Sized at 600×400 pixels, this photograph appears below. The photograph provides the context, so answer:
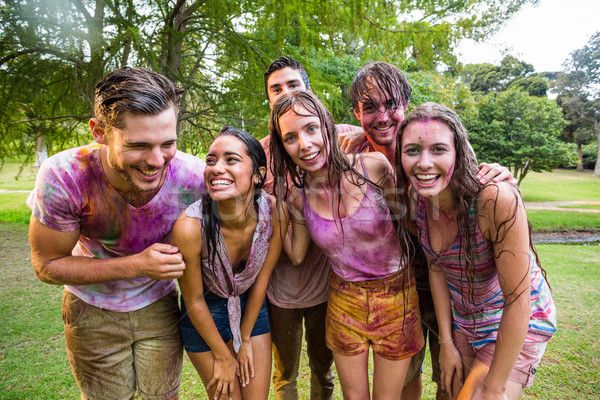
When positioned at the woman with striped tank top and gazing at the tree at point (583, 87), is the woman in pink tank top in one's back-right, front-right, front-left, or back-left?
back-left

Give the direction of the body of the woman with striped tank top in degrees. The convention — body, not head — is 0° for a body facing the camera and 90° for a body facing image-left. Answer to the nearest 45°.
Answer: approximately 45°

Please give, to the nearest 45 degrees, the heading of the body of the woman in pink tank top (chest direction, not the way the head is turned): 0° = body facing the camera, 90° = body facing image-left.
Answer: approximately 0°

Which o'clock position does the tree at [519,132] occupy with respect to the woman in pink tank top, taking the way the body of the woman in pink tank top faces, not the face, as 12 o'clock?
The tree is roughly at 7 o'clock from the woman in pink tank top.

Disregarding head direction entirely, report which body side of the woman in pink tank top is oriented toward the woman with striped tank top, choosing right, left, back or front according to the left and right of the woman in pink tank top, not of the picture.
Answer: left

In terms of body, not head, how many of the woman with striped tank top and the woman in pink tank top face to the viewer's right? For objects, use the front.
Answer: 0

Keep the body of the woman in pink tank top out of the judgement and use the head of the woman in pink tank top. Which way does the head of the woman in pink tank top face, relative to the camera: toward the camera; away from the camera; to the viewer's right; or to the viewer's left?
toward the camera

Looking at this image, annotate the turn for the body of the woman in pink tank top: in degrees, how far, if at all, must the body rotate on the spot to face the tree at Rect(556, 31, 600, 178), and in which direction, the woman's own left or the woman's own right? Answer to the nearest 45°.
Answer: approximately 135° to the woman's own left

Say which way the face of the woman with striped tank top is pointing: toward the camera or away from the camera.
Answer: toward the camera

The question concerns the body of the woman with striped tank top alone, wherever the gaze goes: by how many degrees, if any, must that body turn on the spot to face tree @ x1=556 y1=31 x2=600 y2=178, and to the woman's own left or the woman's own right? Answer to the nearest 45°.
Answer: approximately 135° to the woman's own right

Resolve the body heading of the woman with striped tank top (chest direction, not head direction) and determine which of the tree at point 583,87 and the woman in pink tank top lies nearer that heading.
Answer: the woman in pink tank top

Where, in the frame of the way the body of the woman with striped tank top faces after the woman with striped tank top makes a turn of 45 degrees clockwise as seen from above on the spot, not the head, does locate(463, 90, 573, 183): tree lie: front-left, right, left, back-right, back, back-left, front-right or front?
right

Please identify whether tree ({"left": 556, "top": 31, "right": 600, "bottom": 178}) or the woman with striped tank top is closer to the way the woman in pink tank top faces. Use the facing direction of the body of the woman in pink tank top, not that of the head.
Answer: the woman with striped tank top
